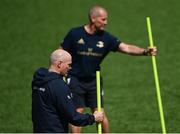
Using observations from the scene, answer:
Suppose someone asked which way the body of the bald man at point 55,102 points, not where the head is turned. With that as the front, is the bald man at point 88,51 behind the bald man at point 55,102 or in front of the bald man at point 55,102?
in front

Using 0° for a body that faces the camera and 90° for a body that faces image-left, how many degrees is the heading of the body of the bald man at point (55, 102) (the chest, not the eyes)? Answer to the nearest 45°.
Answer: approximately 225°

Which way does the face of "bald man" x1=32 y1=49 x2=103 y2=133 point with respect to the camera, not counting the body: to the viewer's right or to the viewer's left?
to the viewer's right
